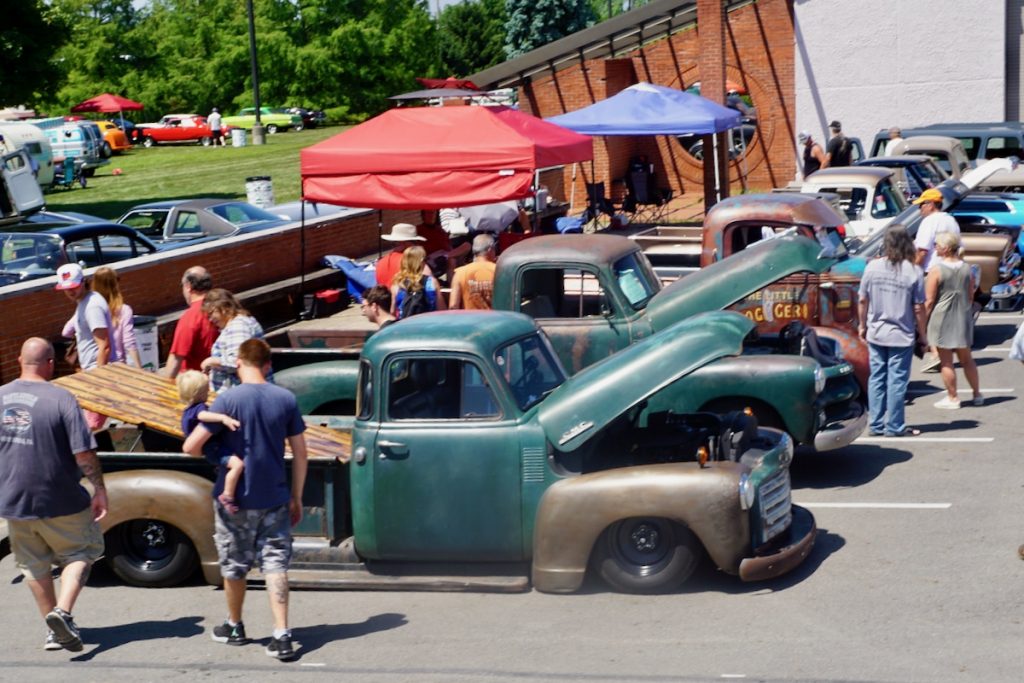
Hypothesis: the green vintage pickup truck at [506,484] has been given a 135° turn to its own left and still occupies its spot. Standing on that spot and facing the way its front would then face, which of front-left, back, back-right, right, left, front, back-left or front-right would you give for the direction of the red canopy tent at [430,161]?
front-right

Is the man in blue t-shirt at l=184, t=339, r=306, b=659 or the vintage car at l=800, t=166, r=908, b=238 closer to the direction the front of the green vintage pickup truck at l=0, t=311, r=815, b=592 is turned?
the vintage car

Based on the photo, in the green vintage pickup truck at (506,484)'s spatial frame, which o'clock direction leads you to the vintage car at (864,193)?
The vintage car is roughly at 10 o'clock from the green vintage pickup truck.

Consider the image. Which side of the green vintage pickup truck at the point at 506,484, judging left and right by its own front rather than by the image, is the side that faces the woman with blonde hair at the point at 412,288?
left

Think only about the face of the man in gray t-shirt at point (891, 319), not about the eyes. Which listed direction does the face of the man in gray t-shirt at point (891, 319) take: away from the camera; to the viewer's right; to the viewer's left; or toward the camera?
away from the camera

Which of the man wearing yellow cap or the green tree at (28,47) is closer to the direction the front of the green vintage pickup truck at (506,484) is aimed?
the man wearing yellow cap

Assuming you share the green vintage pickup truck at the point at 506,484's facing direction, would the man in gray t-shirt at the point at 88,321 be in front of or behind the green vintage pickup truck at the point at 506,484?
behind

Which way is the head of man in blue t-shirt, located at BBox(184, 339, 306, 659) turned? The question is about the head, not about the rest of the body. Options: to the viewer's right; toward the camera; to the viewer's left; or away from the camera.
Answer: away from the camera

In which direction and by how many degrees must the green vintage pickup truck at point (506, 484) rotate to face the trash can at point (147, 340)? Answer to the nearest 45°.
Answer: approximately 135° to its left

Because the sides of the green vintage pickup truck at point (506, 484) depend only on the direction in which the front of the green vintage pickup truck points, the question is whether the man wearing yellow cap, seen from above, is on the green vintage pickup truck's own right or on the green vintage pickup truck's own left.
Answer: on the green vintage pickup truck's own left

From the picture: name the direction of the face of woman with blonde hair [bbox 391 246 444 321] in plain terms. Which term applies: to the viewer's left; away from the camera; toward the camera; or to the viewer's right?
away from the camera

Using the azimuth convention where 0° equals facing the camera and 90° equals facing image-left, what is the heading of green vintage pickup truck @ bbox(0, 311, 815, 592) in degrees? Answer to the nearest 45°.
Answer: approximately 270°

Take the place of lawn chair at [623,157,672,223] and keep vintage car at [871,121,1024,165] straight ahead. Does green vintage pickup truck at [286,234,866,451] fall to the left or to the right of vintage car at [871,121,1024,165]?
right
